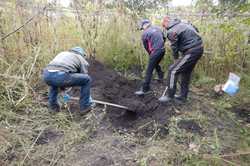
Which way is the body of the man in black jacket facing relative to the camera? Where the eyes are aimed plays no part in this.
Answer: to the viewer's left

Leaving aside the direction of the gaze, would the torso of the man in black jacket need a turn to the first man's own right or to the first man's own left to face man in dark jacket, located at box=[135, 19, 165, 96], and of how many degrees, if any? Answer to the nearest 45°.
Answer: approximately 45° to the first man's own right

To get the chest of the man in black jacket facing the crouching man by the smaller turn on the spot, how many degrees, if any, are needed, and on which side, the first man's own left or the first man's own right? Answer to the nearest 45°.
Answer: approximately 45° to the first man's own left
